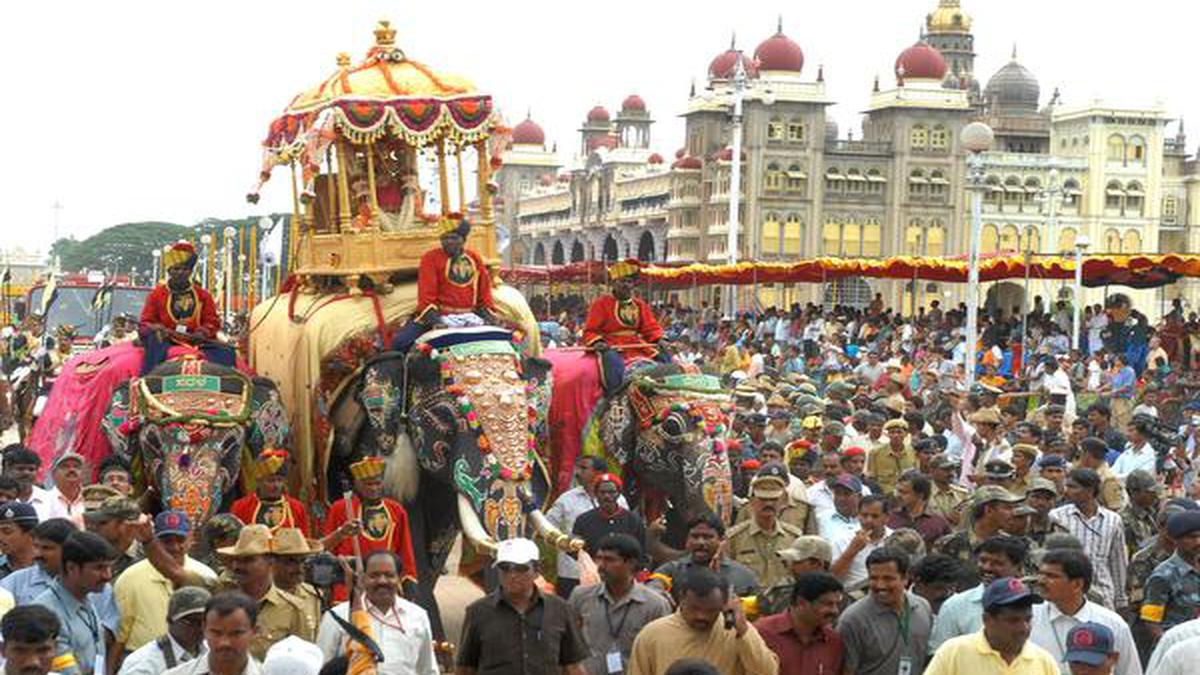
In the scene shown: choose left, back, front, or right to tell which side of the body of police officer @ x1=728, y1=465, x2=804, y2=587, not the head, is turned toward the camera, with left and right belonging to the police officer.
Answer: front

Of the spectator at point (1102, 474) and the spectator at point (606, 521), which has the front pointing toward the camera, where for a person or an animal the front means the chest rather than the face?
the spectator at point (606, 521)

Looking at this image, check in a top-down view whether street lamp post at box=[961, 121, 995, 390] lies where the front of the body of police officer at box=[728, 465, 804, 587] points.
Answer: no

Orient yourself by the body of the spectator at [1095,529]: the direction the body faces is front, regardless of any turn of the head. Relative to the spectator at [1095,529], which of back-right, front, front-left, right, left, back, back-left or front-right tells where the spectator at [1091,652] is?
front-left

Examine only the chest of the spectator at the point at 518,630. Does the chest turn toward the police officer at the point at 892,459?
no

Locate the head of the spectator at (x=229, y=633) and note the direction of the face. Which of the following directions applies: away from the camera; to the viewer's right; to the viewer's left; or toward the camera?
toward the camera

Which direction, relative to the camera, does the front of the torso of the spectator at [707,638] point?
toward the camera

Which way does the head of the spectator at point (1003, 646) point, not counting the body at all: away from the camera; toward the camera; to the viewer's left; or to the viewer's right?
toward the camera

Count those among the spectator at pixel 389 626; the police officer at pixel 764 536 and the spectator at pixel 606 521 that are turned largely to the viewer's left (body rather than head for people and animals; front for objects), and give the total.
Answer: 0

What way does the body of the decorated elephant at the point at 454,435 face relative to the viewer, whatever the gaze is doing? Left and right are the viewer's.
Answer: facing the viewer and to the right of the viewer

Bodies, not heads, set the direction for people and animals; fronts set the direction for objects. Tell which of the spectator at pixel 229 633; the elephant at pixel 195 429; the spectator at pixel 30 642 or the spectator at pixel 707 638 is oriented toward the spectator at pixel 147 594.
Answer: the elephant

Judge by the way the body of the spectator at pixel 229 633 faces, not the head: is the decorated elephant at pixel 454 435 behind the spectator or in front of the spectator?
behind

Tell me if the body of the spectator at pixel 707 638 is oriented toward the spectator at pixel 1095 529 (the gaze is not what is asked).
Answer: no

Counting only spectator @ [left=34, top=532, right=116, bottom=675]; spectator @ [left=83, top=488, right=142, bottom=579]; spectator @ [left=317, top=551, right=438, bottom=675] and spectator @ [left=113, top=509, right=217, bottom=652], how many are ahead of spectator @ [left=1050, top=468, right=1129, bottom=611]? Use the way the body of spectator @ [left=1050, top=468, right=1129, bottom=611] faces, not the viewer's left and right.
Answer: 4

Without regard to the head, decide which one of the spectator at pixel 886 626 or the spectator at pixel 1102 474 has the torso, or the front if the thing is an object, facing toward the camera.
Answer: the spectator at pixel 886 626

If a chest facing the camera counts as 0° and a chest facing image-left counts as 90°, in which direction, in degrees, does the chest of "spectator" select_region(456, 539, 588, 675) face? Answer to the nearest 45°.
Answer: approximately 0°
